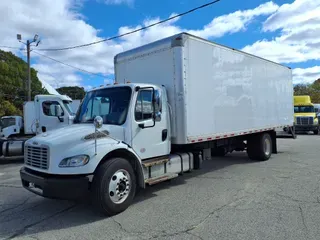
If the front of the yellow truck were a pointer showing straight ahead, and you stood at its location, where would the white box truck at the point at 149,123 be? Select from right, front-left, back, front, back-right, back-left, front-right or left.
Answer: front

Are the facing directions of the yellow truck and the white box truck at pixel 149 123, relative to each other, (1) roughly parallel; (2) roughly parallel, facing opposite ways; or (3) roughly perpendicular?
roughly parallel

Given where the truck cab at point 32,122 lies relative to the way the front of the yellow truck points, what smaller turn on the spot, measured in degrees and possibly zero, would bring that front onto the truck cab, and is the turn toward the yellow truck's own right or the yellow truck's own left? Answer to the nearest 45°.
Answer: approximately 45° to the yellow truck's own right

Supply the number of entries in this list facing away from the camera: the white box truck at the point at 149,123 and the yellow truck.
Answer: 0

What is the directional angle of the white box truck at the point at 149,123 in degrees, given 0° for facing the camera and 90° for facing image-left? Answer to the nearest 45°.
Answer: approximately 45°

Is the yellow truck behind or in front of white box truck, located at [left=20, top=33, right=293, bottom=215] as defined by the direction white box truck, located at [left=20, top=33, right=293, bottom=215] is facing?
behind

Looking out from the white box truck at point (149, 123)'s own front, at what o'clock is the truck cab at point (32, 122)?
The truck cab is roughly at 3 o'clock from the white box truck.

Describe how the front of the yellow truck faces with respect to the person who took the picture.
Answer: facing the viewer
